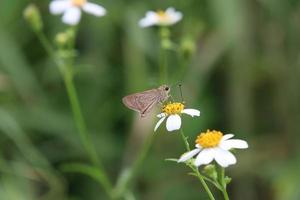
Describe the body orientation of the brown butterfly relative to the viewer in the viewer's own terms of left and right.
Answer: facing to the right of the viewer
